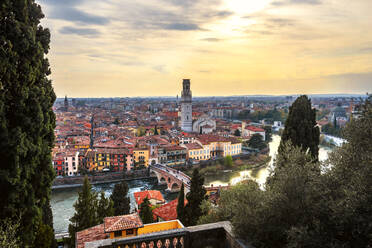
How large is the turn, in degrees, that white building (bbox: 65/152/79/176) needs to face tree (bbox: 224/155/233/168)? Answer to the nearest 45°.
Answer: approximately 90° to its left

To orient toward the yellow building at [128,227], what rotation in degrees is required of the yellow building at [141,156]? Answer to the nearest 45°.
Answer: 0° — it already faces it

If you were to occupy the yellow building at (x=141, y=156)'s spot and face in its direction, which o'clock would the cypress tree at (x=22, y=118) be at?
The cypress tree is roughly at 12 o'clock from the yellow building.

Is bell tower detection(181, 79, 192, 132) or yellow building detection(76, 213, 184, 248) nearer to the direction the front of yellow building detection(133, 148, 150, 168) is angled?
the yellow building

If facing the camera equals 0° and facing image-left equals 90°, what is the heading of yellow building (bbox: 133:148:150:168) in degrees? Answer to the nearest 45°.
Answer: approximately 0°

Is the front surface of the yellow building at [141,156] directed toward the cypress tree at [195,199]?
yes

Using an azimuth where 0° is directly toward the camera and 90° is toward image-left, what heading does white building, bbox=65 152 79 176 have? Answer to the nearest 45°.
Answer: approximately 0°

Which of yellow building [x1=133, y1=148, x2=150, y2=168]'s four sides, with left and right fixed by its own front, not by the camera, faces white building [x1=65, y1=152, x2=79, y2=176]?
right

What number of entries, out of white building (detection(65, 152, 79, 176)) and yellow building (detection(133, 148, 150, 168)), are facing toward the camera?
2

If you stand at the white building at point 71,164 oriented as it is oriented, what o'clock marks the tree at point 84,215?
The tree is roughly at 12 o'clock from the white building.
